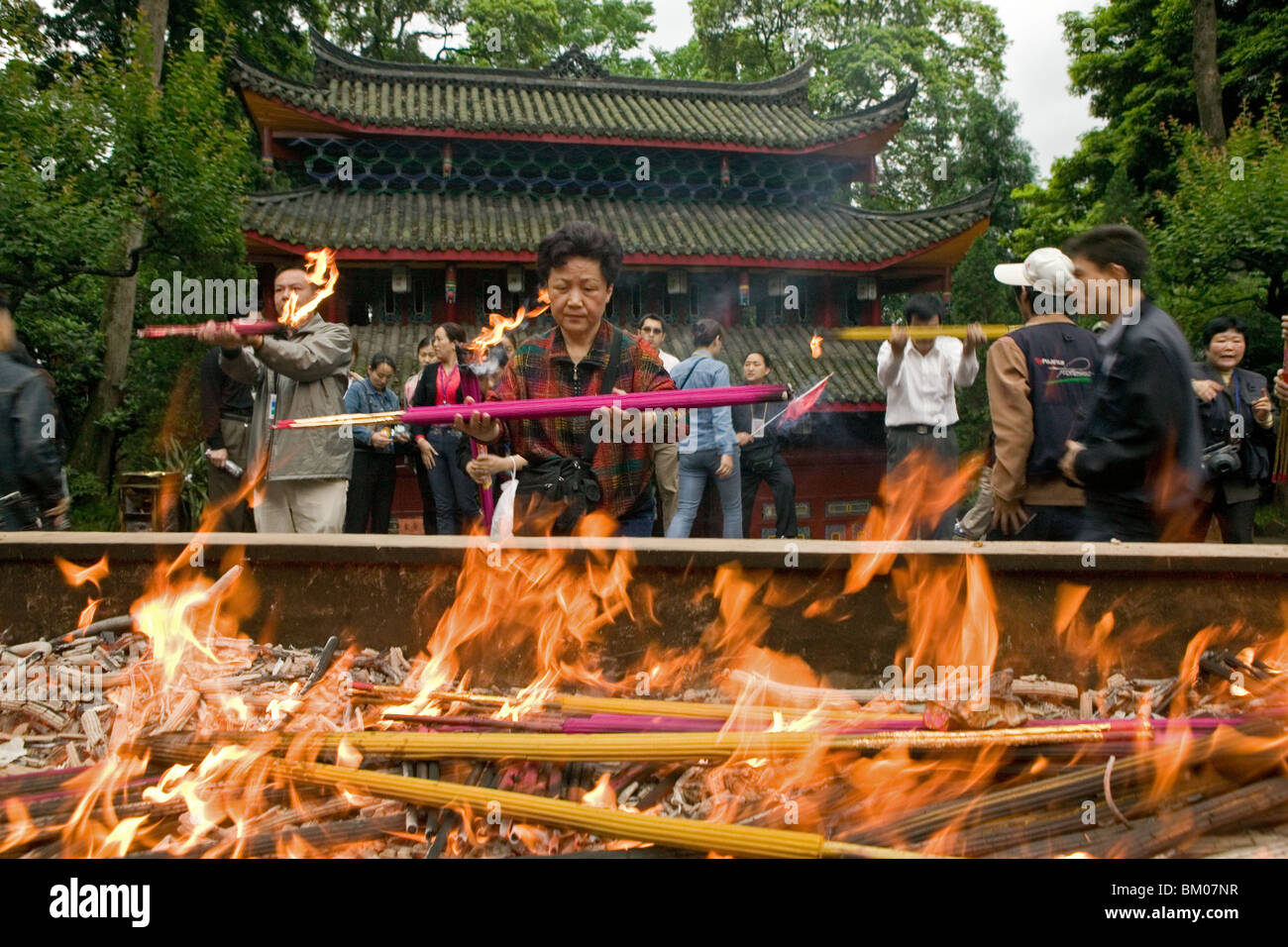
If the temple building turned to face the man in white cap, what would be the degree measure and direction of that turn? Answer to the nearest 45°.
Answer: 0° — it already faces them

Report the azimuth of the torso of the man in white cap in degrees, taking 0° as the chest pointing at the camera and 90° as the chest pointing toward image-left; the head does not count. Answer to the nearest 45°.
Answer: approximately 135°

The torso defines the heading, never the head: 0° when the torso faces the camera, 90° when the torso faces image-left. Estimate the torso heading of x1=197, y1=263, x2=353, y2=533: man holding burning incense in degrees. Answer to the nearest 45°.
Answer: approximately 45°

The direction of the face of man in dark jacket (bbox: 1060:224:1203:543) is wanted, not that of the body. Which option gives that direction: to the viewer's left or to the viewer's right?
to the viewer's left

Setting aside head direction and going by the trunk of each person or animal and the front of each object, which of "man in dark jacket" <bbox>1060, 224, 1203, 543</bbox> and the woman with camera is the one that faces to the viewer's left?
the man in dark jacket

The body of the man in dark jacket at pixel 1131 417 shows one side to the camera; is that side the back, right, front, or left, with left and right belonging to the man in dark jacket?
left

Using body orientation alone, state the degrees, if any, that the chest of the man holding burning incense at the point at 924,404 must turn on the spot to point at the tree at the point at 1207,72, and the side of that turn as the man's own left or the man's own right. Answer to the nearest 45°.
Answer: approximately 180°

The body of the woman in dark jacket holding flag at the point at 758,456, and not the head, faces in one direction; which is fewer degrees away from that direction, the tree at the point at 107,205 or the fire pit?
the fire pit
